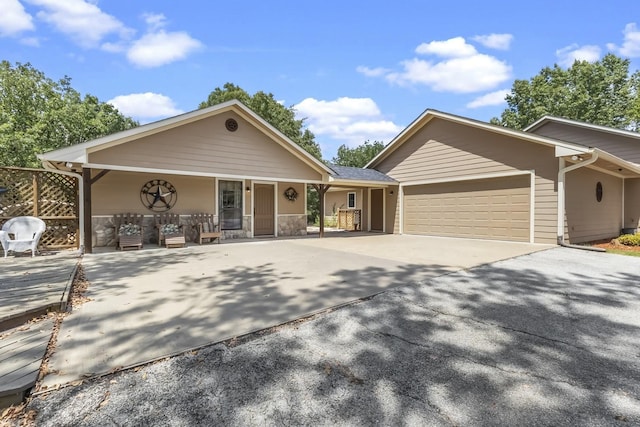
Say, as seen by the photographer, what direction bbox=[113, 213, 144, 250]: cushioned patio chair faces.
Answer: facing the viewer

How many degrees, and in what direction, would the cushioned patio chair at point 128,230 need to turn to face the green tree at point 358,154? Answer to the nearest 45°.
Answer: approximately 135° to its left

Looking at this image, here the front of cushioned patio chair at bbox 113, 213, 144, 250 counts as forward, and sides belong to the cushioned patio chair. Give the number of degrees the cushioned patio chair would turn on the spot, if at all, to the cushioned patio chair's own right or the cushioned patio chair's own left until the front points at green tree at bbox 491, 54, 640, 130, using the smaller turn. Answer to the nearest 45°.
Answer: approximately 90° to the cushioned patio chair's own left

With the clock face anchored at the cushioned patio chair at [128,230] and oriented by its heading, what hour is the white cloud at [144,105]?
The white cloud is roughly at 6 o'clock from the cushioned patio chair.

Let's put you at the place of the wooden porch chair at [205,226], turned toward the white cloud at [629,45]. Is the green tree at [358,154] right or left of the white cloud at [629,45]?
left

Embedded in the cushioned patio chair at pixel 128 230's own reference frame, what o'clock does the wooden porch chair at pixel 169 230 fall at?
The wooden porch chair is roughly at 9 o'clock from the cushioned patio chair.

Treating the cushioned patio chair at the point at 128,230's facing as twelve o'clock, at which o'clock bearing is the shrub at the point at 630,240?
The shrub is roughly at 10 o'clock from the cushioned patio chair.

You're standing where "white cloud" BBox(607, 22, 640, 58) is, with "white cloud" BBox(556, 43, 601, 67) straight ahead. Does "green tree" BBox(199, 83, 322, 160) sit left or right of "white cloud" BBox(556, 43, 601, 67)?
left
